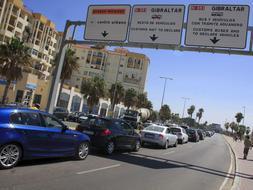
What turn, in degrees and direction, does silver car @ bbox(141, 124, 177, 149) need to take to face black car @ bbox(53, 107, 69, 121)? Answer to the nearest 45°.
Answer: approximately 90° to its left

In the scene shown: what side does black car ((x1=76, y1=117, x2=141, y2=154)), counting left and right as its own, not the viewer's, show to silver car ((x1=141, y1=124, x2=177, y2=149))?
front

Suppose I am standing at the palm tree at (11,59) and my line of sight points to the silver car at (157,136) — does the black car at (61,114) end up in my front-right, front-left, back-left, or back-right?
front-left

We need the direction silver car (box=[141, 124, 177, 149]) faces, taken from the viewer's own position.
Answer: facing away from the viewer and to the right of the viewer

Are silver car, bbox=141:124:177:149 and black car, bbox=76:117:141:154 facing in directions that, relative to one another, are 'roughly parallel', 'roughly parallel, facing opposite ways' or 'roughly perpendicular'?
roughly parallel

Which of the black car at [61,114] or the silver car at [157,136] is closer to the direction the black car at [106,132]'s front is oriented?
the silver car
